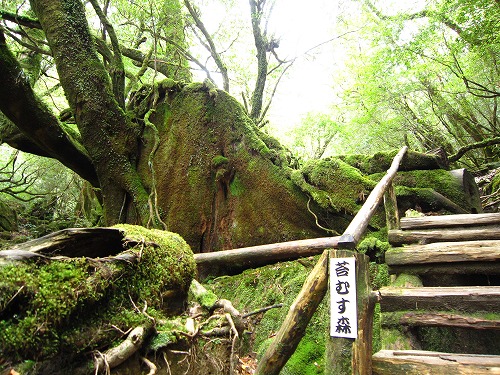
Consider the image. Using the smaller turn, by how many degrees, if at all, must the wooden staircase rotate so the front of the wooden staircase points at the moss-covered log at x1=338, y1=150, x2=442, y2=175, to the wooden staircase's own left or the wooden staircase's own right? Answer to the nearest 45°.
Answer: approximately 180°

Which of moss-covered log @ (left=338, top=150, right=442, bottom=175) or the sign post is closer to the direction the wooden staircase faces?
the sign post

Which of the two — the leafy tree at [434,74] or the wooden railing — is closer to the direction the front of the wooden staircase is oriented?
the wooden railing

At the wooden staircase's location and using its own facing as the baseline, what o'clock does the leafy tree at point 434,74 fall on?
The leafy tree is roughly at 6 o'clock from the wooden staircase.

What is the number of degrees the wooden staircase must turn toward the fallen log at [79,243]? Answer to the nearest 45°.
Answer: approximately 45° to its right

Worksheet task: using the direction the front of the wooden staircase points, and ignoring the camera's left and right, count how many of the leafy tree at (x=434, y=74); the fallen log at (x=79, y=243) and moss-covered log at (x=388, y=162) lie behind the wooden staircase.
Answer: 2

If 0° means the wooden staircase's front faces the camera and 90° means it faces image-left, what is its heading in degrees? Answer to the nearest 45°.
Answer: approximately 0°

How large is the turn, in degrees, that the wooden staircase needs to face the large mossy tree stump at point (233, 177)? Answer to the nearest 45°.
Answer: approximately 135° to its right
